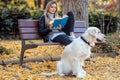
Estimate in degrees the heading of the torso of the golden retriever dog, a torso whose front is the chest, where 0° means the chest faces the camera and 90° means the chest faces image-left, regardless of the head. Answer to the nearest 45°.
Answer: approximately 270°

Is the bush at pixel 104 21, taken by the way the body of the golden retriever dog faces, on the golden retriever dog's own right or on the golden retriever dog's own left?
on the golden retriever dog's own left

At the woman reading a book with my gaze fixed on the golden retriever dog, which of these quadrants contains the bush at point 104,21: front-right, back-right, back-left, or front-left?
back-left

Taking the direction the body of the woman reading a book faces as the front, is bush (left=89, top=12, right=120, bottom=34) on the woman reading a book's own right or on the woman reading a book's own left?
on the woman reading a book's own left

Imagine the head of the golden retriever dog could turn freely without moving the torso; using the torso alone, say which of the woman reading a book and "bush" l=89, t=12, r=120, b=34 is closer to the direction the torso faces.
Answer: the bush

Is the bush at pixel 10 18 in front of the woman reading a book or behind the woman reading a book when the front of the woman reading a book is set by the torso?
behind

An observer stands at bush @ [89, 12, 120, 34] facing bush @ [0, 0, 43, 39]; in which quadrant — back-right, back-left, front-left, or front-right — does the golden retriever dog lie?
front-left

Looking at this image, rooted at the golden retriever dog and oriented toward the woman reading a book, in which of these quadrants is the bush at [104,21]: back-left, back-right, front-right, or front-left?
front-right

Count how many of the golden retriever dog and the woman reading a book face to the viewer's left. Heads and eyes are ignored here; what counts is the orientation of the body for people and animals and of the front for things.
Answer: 0

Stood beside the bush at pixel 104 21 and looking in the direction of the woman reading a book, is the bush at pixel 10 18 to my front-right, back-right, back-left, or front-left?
front-right

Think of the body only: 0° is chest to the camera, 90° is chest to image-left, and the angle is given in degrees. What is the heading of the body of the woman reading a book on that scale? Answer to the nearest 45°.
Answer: approximately 315°

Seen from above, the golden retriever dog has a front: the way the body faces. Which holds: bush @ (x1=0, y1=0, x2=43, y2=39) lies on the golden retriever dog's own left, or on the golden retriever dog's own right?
on the golden retriever dog's own left

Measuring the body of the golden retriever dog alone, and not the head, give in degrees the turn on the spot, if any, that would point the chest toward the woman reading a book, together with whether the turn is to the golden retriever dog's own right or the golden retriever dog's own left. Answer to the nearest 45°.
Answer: approximately 135° to the golden retriever dog's own left
